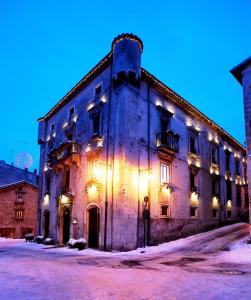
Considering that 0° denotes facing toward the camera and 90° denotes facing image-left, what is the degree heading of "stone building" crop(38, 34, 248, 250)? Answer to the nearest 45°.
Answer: approximately 45°

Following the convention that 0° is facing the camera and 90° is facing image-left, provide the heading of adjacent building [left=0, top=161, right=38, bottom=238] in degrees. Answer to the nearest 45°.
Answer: approximately 0°

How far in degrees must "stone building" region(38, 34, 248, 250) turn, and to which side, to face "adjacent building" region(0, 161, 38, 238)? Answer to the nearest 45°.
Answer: approximately 90° to its right
